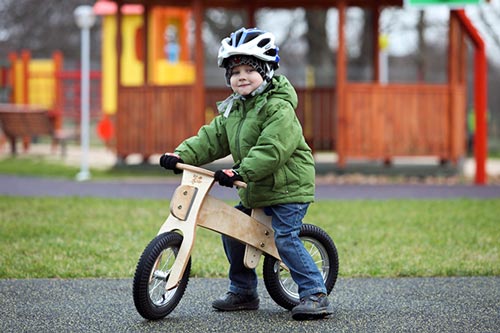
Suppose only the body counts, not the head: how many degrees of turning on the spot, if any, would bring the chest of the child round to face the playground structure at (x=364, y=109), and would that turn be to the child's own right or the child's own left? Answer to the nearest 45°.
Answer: approximately 135° to the child's own right

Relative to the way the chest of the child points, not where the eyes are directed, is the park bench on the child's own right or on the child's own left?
on the child's own right

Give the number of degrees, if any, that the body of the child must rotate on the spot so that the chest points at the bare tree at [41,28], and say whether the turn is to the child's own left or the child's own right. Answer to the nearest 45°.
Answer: approximately 135° to the child's own right

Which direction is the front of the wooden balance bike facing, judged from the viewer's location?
facing the viewer and to the left of the viewer

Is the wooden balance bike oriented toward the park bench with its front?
no
